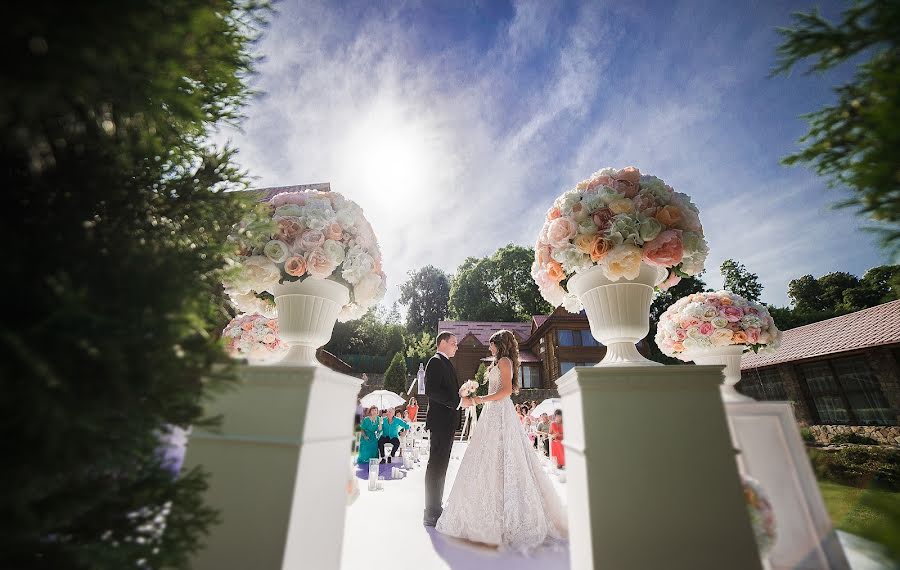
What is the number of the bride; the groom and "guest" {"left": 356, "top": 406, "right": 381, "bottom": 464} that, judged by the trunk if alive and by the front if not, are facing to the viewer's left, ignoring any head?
1

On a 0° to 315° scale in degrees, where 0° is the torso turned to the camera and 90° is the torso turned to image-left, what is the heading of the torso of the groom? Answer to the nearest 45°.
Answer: approximately 270°

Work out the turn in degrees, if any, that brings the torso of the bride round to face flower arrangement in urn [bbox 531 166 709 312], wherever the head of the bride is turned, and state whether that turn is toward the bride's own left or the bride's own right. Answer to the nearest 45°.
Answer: approximately 90° to the bride's own left

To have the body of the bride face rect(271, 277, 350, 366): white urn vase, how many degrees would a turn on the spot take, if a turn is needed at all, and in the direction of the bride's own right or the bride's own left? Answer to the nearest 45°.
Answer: approximately 45° to the bride's own left

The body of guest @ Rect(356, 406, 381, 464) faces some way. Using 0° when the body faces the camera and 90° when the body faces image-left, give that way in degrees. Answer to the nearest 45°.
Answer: approximately 315°

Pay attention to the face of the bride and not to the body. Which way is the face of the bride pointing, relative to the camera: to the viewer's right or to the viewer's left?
to the viewer's left

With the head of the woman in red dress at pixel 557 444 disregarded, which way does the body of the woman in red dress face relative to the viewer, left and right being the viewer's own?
facing the viewer and to the left of the viewer

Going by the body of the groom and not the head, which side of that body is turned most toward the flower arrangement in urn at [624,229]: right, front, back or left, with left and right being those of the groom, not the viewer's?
right

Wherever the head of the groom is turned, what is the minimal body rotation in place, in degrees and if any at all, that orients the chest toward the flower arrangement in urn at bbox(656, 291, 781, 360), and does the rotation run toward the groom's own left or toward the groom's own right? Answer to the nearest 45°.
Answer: approximately 45° to the groom's own right

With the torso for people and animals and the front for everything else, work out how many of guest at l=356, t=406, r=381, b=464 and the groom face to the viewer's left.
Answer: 0

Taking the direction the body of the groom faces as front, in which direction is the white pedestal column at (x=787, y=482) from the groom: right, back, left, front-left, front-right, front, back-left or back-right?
front-right

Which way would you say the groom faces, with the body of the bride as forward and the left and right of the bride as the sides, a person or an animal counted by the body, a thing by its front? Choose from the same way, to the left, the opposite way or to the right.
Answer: the opposite way

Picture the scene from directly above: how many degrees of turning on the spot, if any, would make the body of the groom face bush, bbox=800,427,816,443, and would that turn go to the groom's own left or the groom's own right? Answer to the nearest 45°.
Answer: approximately 45° to the groom's own left

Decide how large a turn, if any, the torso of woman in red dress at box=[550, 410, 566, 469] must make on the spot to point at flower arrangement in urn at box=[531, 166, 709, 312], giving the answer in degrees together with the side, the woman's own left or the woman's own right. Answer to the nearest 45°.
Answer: approximately 45° to the woman's own left

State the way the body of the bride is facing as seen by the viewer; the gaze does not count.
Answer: to the viewer's left
